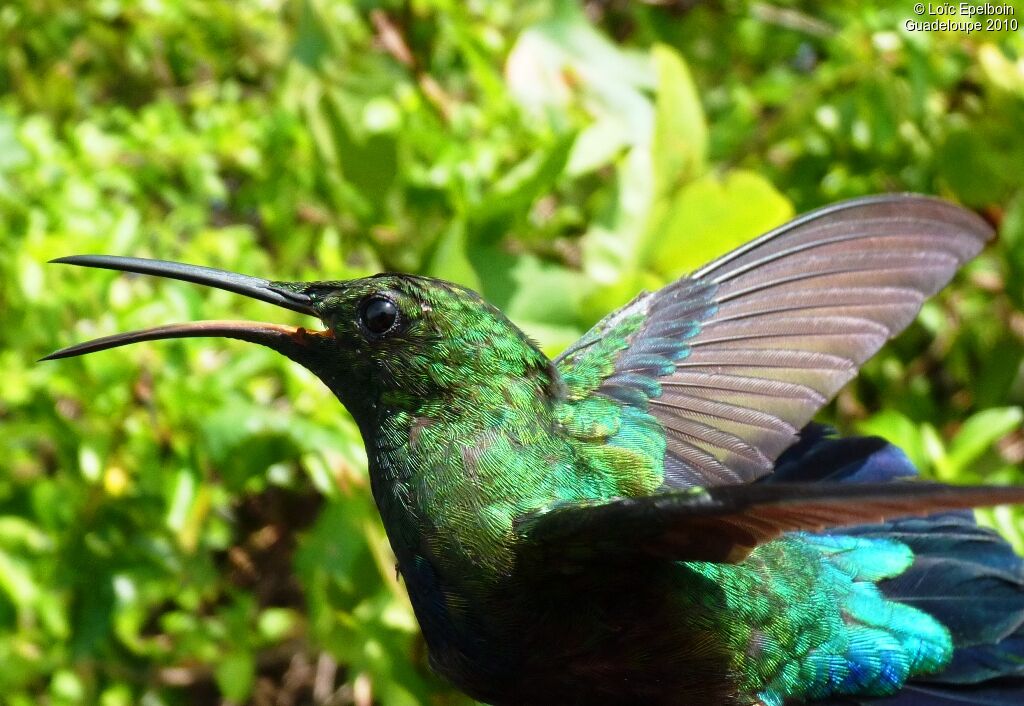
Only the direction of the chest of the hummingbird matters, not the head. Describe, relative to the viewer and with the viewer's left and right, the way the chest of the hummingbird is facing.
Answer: facing to the left of the viewer

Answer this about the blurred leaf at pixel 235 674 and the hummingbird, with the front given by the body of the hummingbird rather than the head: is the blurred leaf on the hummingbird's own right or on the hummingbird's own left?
on the hummingbird's own right

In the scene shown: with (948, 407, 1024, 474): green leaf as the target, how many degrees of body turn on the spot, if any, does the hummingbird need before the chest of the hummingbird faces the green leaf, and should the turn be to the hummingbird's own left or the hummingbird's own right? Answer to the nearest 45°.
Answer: approximately 135° to the hummingbird's own right

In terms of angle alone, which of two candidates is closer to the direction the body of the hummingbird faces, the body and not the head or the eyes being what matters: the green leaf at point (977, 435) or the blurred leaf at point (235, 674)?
the blurred leaf

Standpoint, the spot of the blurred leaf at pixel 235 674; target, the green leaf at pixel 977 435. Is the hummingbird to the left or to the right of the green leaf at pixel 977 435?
right
